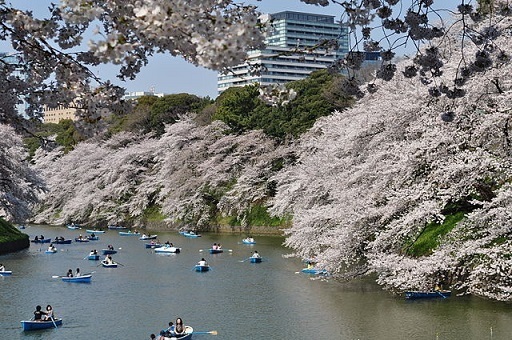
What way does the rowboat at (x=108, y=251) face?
to the viewer's left

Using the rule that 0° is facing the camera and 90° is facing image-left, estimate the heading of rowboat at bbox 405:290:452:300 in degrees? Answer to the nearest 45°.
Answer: approximately 270°

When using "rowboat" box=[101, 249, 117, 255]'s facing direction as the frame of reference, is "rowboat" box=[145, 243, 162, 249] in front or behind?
behind
